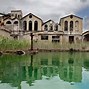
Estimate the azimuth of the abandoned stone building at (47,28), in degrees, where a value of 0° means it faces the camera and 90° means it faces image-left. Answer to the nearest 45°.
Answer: approximately 0°
